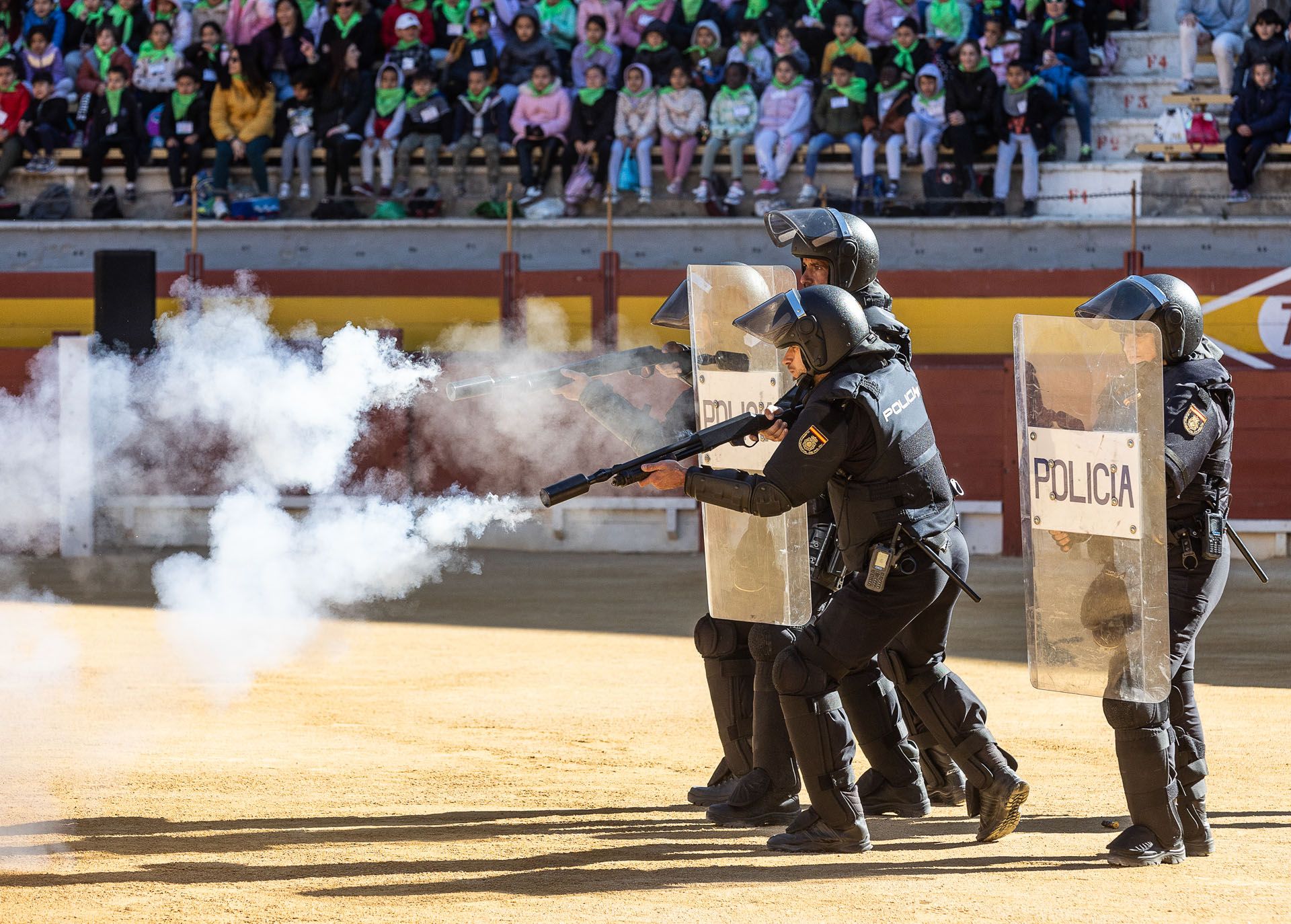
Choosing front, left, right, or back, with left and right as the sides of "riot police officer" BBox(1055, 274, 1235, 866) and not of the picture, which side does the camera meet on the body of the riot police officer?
left

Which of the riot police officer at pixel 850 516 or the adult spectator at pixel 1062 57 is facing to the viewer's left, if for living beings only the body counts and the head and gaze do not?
the riot police officer

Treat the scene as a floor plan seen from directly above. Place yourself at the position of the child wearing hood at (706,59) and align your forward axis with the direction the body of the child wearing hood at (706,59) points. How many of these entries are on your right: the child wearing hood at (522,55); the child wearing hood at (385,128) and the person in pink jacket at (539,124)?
3

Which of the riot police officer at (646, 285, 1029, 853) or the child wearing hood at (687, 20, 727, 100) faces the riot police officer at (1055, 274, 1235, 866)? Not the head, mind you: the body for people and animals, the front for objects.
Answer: the child wearing hood

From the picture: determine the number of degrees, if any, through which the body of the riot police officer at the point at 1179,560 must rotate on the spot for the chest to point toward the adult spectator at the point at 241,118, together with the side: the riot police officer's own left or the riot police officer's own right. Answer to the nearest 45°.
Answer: approximately 45° to the riot police officer's own right

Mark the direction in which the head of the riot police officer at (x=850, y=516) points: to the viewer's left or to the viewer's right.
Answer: to the viewer's left

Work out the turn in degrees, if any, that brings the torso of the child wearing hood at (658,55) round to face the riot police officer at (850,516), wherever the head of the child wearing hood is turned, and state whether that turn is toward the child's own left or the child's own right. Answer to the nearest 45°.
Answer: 0° — they already face them

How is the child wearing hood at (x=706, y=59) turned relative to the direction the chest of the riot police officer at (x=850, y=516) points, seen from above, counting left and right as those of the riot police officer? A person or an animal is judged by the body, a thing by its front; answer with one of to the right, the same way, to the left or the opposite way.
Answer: to the left

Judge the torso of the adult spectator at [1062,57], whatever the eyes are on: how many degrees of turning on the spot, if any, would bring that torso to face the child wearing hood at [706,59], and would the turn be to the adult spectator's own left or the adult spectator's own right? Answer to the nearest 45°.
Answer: approximately 90° to the adult spectator's own right

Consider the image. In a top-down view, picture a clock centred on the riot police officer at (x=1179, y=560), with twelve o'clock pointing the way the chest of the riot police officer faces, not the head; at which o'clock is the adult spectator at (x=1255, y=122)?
The adult spectator is roughly at 3 o'clock from the riot police officer.
